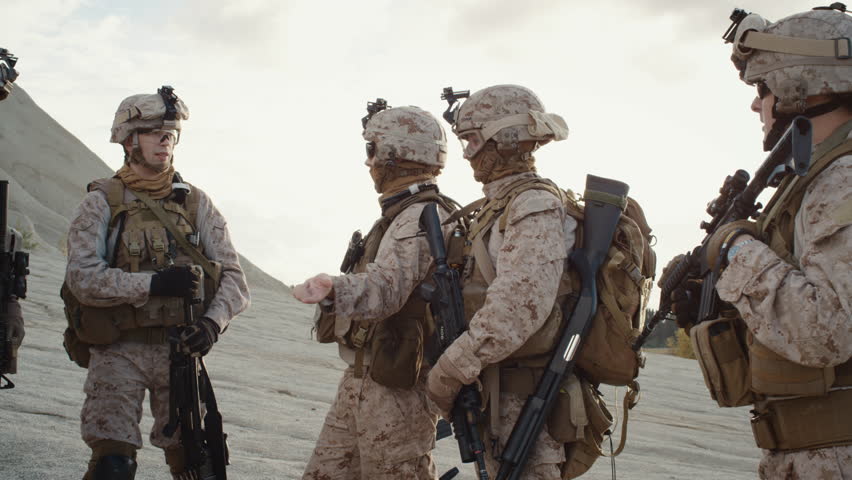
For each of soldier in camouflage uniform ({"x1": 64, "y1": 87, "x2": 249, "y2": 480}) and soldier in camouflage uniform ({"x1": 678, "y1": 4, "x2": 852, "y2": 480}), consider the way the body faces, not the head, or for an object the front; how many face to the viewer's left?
1

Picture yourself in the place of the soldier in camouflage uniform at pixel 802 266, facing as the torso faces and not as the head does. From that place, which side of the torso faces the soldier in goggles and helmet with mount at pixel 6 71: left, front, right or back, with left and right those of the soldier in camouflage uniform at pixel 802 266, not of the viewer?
front

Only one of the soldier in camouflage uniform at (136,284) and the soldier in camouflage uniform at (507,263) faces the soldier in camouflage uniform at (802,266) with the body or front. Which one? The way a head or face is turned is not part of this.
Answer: the soldier in camouflage uniform at (136,284)

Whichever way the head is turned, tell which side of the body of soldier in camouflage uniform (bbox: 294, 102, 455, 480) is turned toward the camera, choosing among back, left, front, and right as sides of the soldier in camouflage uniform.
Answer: left

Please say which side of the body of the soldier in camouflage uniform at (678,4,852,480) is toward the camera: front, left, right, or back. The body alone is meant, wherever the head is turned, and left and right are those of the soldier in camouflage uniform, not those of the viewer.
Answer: left

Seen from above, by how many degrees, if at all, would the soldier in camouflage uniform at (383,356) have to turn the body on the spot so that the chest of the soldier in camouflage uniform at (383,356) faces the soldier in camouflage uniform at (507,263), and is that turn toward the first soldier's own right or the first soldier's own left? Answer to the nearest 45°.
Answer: approximately 135° to the first soldier's own left

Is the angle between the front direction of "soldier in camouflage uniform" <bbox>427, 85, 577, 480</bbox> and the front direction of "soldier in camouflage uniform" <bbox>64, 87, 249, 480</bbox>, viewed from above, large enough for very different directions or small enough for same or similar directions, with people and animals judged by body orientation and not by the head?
very different directions

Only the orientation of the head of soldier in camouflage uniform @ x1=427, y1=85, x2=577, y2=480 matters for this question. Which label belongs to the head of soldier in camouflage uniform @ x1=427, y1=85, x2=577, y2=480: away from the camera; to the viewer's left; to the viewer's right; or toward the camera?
to the viewer's left
